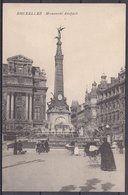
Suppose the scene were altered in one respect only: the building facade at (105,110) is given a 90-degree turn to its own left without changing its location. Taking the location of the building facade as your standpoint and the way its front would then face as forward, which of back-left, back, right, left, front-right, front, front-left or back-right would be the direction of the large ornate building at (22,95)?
back-right

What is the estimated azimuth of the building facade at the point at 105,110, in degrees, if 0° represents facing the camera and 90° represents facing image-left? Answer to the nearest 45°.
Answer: approximately 45°
